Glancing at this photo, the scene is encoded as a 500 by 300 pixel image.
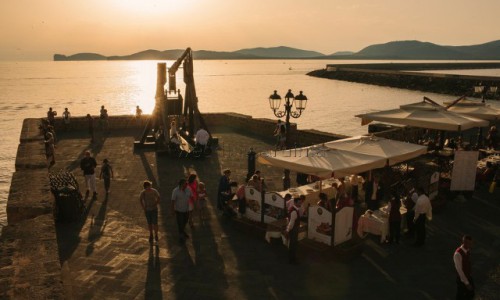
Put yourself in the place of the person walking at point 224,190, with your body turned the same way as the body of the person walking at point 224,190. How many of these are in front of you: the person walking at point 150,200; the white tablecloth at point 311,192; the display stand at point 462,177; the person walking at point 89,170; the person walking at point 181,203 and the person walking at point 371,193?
3

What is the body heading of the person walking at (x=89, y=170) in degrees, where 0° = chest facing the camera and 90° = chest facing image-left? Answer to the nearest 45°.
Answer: approximately 0°
